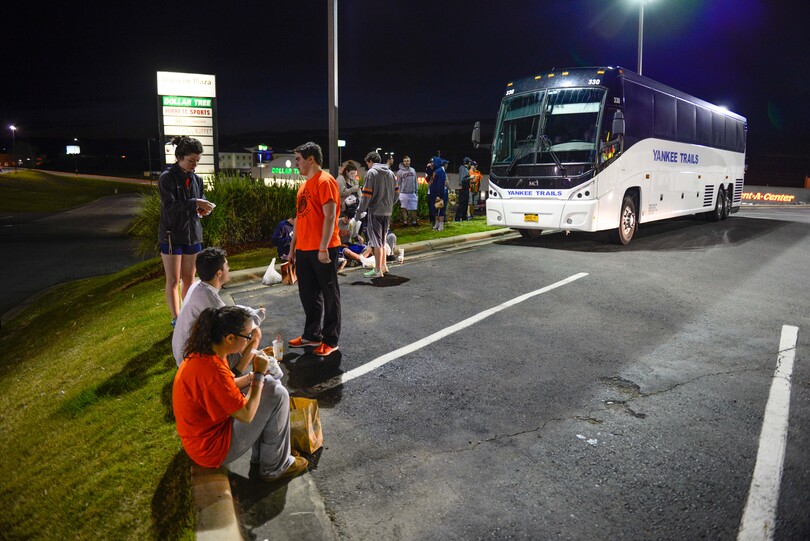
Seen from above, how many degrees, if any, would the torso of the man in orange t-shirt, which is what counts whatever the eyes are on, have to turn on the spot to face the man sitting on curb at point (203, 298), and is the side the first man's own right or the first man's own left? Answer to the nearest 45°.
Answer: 0° — they already face them

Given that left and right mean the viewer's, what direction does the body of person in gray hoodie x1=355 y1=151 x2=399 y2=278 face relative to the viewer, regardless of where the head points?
facing away from the viewer and to the left of the viewer

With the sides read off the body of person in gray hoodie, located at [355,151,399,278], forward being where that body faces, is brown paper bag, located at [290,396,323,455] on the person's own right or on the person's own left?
on the person's own left

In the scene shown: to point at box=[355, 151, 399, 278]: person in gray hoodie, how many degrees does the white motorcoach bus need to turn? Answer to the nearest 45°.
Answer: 0° — it already faces them

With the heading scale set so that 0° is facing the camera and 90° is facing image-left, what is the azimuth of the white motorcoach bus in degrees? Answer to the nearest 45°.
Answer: approximately 45°

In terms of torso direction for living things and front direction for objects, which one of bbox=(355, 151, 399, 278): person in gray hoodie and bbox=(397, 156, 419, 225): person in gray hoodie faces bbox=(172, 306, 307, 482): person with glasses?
bbox=(397, 156, 419, 225): person in gray hoodie

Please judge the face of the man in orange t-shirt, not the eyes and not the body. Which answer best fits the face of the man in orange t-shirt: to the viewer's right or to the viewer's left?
to the viewer's left

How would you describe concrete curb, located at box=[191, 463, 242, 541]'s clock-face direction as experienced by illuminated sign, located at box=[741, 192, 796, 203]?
The concrete curb is roughly at 12 o'clock from the illuminated sign.

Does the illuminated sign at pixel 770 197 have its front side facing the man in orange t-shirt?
yes

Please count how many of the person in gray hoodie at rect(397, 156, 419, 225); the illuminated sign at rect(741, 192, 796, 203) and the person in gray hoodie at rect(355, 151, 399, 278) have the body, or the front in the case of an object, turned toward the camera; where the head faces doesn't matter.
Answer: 2

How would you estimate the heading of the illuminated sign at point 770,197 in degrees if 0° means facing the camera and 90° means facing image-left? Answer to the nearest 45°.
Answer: approximately 0°

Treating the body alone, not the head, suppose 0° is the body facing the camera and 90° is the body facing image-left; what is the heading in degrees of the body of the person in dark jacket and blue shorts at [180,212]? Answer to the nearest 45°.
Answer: approximately 315°

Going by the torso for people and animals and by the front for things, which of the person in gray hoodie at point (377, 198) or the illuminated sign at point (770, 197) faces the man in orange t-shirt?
the illuminated sign

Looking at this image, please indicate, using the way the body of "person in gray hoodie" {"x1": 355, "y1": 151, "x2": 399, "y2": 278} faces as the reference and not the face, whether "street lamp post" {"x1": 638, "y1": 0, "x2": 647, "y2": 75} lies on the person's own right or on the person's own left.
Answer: on the person's own right
